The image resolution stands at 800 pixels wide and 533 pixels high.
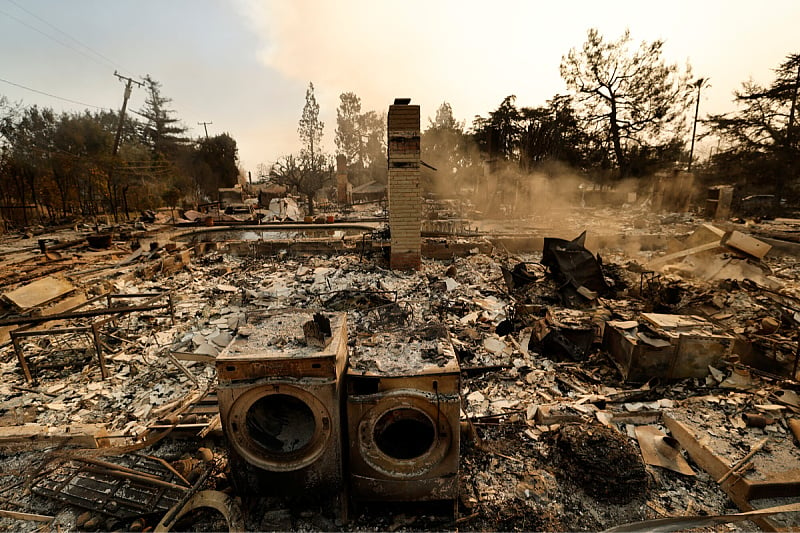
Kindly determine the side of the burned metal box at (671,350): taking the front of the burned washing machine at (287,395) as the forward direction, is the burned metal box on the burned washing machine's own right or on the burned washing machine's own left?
on the burned washing machine's own left

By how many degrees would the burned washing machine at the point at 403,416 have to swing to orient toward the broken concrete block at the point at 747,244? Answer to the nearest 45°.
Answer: approximately 135° to its left

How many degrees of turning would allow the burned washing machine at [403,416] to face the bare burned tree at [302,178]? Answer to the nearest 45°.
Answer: approximately 180°

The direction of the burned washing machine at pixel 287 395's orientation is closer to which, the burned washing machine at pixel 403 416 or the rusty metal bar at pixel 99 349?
the burned washing machine

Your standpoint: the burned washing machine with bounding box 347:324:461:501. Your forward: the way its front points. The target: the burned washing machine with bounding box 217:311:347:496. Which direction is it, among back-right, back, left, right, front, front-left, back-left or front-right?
right

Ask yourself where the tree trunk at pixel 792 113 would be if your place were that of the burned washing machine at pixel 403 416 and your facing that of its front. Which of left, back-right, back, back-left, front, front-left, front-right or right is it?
back-left

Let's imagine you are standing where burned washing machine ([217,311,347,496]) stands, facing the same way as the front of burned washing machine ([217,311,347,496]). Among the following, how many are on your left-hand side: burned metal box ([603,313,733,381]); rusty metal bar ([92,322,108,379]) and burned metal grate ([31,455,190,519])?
1

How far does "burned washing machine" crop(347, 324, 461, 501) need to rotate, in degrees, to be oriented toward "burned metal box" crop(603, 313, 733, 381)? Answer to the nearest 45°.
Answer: approximately 135° to its left

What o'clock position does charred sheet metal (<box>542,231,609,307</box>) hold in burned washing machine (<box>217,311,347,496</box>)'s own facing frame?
The charred sheet metal is roughly at 8 o'clock from the burned washing machine.

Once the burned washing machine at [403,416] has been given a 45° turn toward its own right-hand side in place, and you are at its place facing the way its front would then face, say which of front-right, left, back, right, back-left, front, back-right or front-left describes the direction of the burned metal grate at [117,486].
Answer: front-right

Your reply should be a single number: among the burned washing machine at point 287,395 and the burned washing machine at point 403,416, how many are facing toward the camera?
2

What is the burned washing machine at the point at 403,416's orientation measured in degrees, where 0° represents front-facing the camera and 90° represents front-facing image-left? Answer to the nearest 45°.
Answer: approximately 0°
